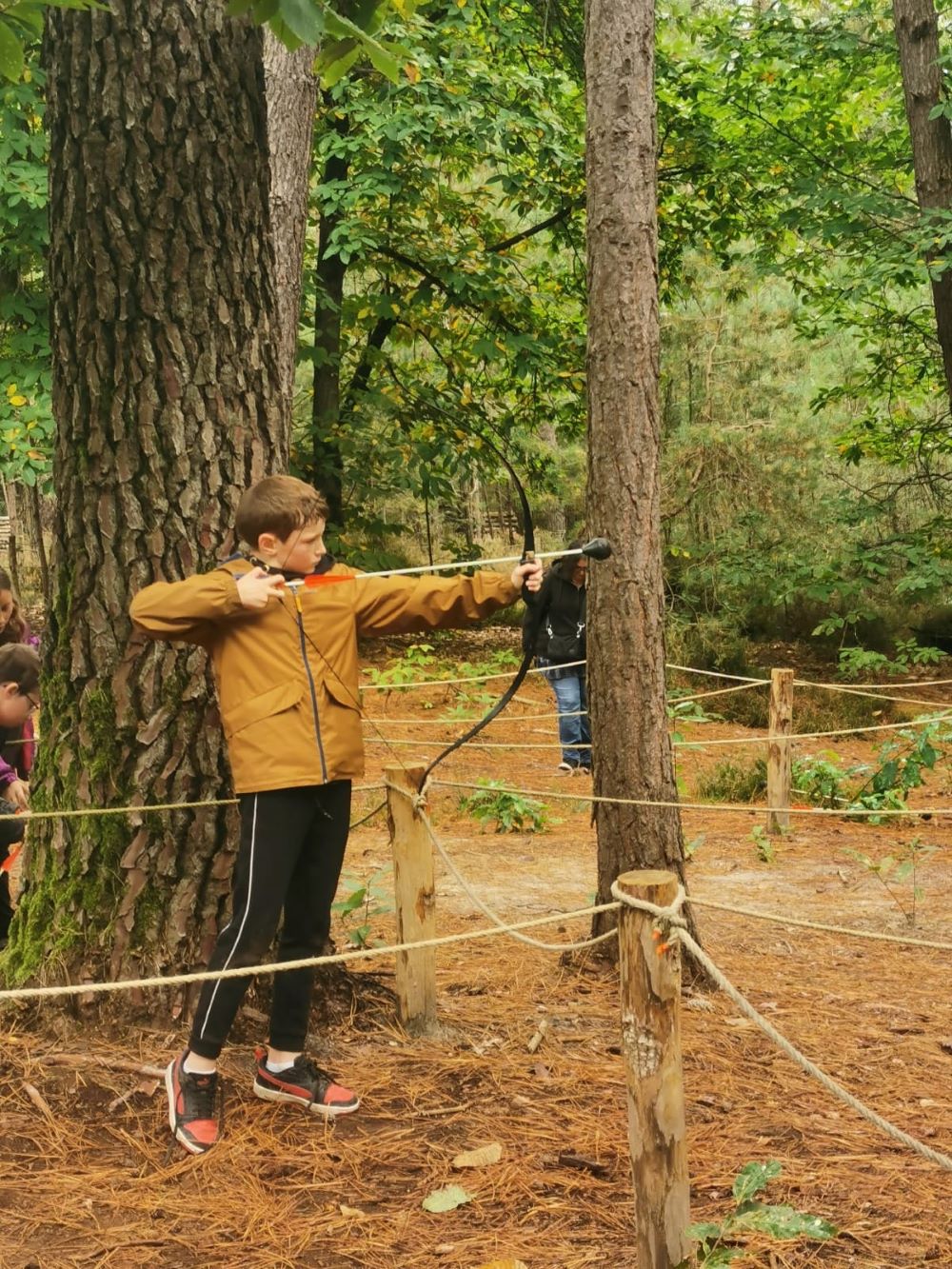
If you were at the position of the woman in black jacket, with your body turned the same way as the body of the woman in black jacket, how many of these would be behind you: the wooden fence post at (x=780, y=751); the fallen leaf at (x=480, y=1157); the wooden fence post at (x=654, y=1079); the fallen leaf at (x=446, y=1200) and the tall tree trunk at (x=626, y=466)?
0

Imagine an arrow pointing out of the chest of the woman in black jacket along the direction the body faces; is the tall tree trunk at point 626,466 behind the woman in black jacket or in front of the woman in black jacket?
in front

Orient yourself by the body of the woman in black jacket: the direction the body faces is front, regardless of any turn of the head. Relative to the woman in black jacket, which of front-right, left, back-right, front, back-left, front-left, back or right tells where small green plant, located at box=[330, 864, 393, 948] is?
front-right

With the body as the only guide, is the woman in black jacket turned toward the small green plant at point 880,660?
no

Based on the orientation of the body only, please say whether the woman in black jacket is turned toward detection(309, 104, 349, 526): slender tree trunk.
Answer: no

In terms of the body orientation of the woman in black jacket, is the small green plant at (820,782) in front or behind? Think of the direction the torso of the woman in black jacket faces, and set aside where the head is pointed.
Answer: in front

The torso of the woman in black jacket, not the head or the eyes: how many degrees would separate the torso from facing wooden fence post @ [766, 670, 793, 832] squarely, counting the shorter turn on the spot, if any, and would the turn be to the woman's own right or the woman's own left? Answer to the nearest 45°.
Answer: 0° — they already face it

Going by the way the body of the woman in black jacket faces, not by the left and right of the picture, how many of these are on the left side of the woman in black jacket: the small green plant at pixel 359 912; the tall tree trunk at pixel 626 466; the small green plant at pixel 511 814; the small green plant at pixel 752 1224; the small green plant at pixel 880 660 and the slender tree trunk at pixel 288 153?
1

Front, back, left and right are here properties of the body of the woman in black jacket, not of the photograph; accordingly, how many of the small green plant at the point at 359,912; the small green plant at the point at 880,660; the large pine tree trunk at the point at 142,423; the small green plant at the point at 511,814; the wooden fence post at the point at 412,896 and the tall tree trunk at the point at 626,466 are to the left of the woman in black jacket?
1

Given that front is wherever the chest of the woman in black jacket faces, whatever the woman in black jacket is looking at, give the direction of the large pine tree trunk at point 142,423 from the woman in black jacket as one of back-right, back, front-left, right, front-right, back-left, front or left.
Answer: front-right

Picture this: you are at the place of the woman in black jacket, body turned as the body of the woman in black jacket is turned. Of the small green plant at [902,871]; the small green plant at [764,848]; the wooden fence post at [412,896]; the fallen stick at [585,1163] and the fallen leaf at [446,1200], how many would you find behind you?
0

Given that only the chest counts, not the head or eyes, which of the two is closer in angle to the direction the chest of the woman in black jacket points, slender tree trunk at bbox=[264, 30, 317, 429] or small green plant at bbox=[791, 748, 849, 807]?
the small green plant

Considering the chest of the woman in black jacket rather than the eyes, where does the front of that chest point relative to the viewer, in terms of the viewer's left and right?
facing the viewer and to the right of the viewer

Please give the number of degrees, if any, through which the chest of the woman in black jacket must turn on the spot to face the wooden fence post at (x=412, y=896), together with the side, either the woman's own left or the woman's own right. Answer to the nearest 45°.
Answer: approximately 45° to the woman's own right

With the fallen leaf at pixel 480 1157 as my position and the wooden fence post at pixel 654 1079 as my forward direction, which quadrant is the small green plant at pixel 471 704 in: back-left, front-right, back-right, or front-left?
back-left

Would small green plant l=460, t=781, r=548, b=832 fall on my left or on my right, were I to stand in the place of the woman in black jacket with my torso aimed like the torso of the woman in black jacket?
on my right
